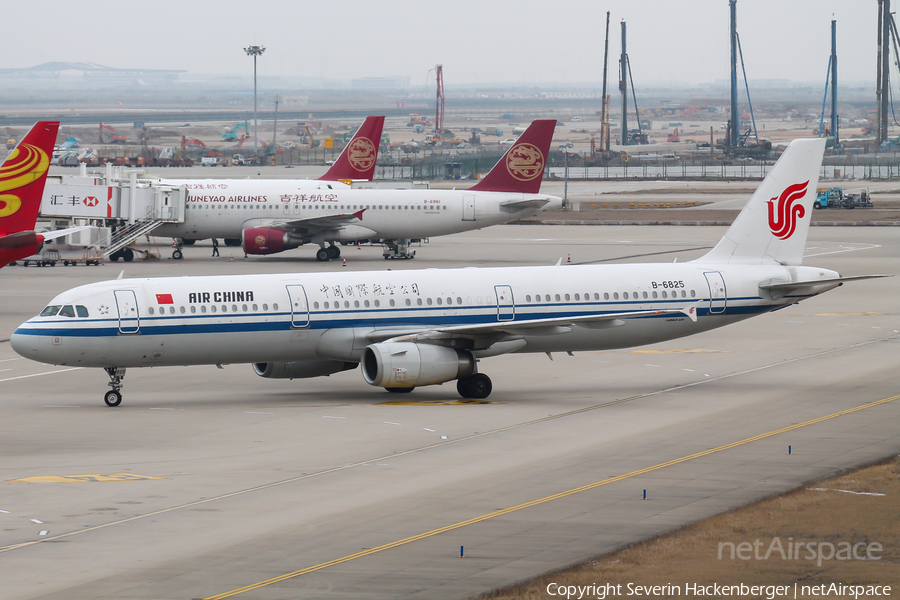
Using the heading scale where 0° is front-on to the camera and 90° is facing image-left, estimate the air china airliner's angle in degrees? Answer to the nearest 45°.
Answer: approximately 45°
